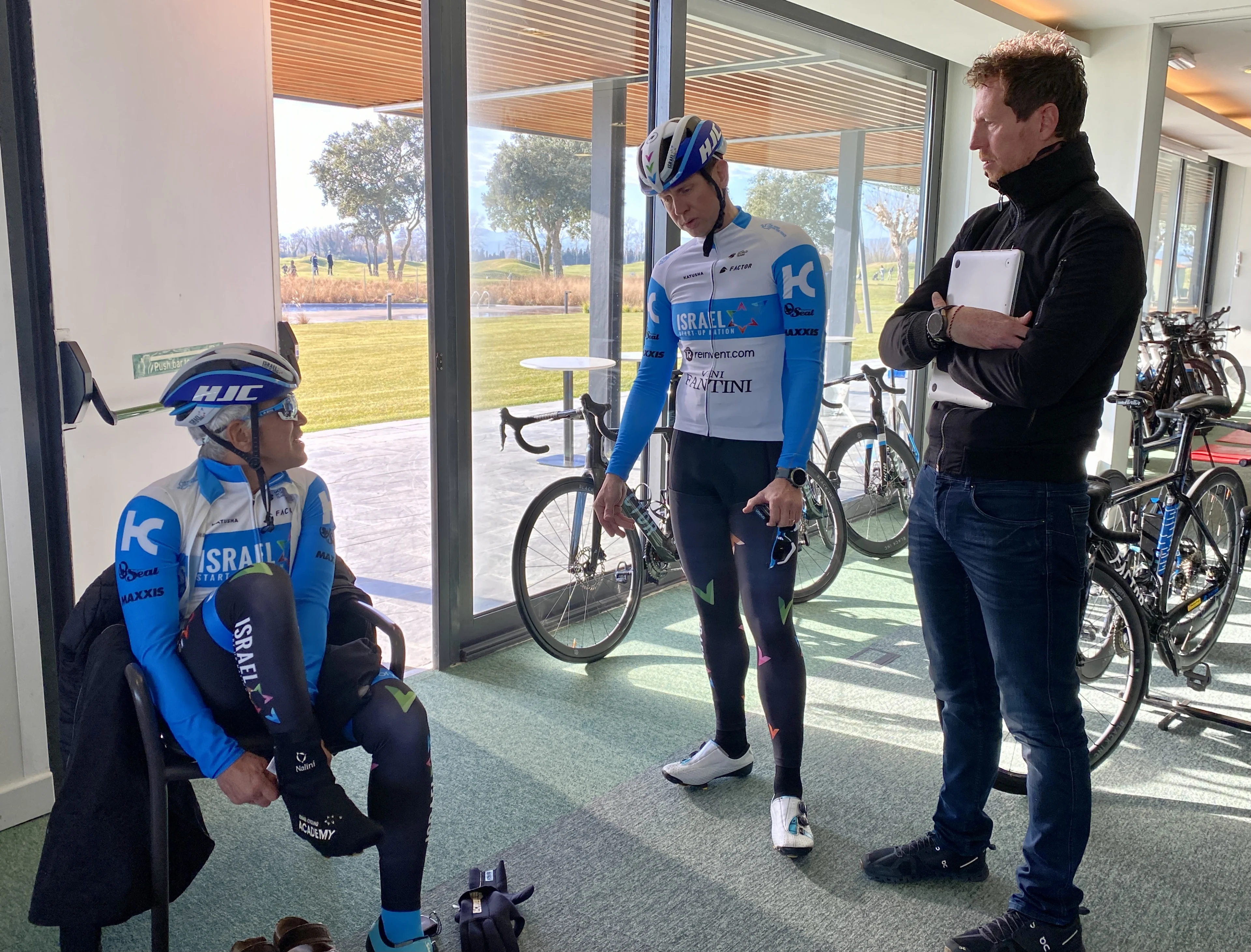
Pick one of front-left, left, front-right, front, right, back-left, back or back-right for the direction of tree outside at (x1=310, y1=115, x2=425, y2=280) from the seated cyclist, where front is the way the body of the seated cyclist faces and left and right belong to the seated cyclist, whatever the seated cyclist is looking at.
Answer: back-left

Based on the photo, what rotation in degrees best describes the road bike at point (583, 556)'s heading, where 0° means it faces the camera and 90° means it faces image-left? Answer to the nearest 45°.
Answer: approximately 45°

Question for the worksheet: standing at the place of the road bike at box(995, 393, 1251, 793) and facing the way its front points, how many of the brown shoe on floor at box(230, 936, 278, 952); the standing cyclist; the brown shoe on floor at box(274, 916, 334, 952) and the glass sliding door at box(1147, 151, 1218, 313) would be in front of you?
3

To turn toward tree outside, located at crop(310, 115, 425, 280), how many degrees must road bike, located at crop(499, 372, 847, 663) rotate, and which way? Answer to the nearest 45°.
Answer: approximately 90° to its right

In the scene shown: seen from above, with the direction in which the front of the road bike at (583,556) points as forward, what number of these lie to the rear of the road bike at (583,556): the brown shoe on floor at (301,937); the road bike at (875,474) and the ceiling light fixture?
2

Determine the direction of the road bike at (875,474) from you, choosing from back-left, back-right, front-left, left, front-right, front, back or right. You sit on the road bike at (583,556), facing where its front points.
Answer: back
